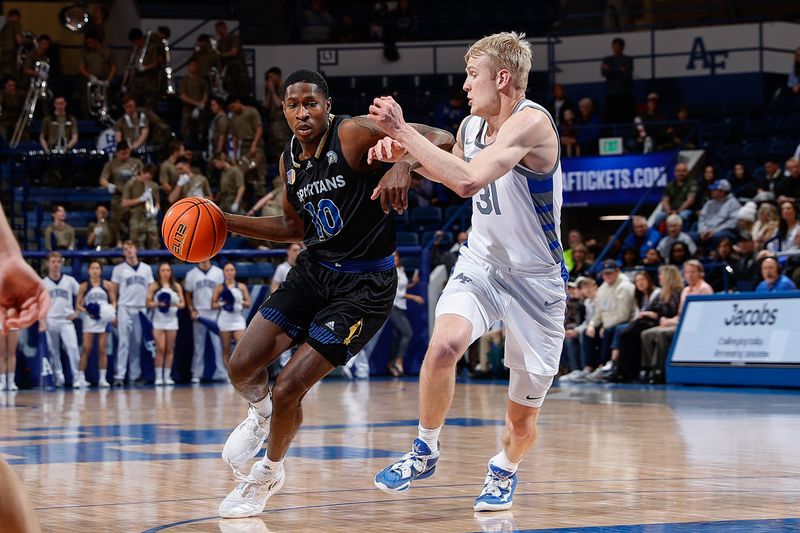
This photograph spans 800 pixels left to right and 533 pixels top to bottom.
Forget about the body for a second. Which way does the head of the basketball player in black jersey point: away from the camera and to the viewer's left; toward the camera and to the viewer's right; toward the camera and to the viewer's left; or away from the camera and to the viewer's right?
toward the camera and to the viewer's left

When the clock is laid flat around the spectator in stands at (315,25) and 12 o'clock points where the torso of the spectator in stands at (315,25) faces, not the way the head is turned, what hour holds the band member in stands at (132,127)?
the band member in stands at (132,127) is roughly at 1 o'clock from the spectator in stands at (315,25).

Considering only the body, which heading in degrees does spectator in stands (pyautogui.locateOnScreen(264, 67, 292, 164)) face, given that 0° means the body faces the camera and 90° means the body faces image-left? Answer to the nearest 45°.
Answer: approximately 315°

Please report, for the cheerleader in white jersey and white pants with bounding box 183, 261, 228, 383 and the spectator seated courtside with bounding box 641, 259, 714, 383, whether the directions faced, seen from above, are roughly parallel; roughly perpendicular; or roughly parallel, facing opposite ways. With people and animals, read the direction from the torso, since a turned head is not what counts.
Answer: roughly perpendicular

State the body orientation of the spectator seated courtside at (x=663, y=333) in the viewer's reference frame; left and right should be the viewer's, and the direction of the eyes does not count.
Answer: facing the viewer and to the left of the viewer

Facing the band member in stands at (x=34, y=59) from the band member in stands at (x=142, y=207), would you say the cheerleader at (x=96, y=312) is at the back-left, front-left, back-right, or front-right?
back-left

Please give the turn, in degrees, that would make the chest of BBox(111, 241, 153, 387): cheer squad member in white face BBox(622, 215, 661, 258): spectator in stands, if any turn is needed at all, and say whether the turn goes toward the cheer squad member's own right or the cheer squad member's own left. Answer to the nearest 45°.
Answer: approximately 90° to the cheer squad member's own left

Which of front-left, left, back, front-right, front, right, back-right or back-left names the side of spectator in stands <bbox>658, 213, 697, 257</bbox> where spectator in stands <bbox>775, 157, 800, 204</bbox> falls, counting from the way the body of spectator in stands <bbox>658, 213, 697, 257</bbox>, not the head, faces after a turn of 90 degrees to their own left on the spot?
front-left

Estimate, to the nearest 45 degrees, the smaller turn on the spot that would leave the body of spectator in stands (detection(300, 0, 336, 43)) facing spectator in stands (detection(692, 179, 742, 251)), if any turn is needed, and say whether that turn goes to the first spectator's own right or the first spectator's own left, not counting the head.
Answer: approximately 45° to the first spectator's own left
